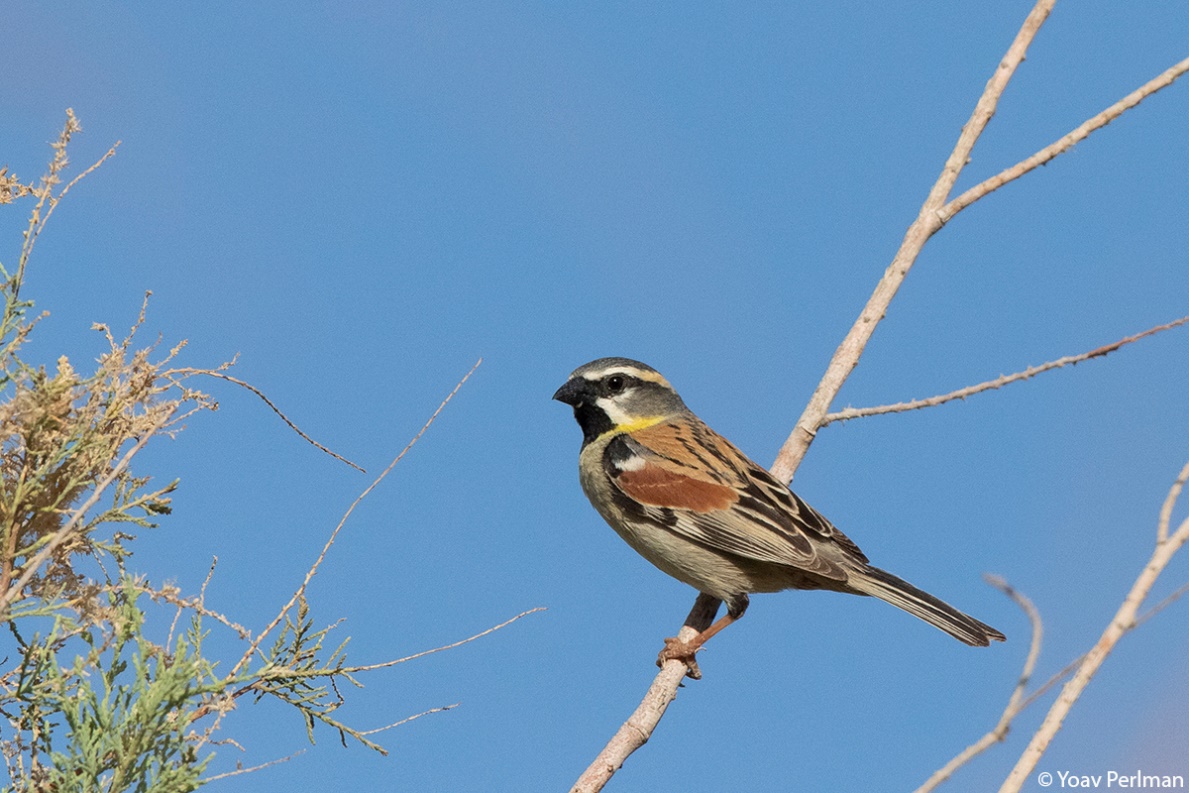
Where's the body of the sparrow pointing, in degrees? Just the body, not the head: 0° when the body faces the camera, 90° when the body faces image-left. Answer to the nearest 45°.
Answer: approximately 90°
